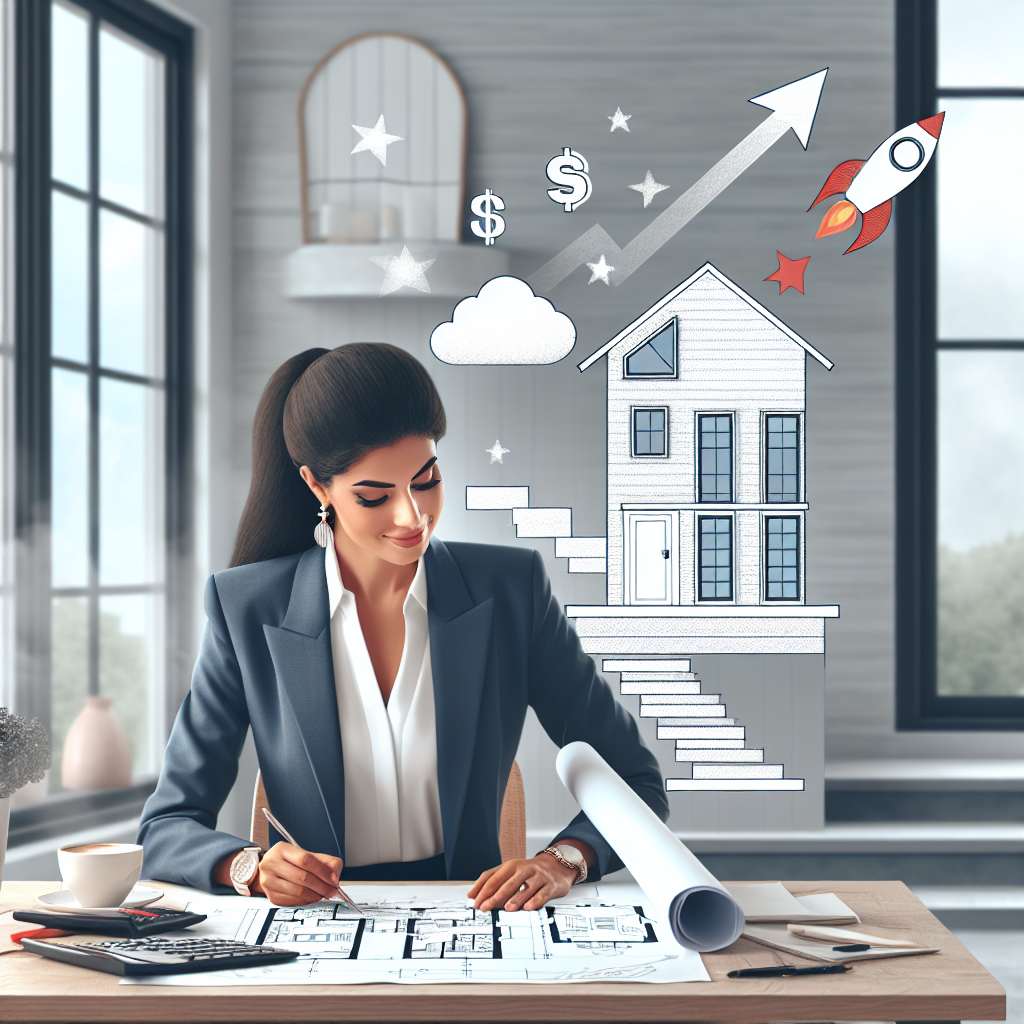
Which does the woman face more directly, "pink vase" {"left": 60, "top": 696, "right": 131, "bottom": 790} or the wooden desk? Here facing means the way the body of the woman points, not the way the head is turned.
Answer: the wooden desk

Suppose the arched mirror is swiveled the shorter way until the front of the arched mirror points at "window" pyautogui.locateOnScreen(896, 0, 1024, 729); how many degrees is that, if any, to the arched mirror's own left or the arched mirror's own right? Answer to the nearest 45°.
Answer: approximately 90° to the arched mirror's own left

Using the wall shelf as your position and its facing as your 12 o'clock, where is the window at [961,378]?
The window is roughly at 9 o'clock from the wall shelf.

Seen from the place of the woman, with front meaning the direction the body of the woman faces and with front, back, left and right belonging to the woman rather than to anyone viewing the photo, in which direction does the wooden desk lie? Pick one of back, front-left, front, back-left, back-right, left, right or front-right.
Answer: front

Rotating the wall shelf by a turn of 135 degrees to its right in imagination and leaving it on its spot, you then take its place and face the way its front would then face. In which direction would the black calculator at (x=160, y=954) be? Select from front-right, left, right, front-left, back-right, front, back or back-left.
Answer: back-left

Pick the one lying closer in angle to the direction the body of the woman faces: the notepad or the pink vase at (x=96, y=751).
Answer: the notepad

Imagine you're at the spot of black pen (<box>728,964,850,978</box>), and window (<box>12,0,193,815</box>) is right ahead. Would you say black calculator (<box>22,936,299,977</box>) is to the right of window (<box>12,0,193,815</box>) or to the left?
left

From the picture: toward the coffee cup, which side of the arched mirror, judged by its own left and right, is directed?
front

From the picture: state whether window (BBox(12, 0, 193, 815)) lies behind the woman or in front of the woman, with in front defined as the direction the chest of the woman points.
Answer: behind

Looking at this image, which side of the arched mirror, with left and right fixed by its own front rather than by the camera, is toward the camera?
front

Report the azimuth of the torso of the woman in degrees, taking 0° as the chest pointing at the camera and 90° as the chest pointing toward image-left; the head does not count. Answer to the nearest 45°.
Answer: approximately 0°

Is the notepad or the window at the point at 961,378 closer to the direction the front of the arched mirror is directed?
the notepad
